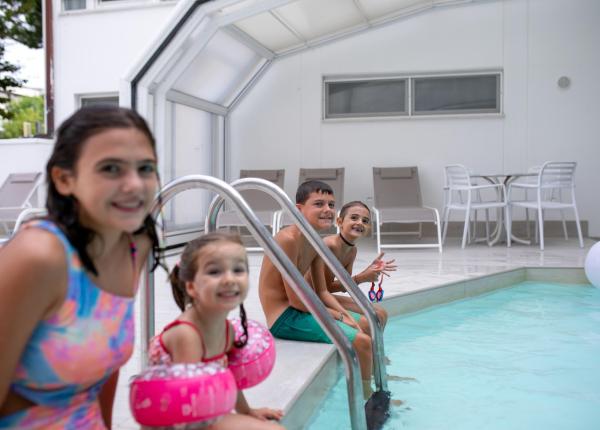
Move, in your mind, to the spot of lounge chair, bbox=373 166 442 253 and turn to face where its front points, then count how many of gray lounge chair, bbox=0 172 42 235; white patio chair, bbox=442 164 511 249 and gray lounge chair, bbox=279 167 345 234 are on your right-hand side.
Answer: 2

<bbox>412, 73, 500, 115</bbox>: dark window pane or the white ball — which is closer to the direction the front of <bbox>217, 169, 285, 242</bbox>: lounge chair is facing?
the white ball

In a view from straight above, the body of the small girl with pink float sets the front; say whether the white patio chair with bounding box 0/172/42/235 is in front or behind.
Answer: behind

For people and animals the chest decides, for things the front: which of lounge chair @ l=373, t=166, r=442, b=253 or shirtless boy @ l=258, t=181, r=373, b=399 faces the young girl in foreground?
the lounge chair

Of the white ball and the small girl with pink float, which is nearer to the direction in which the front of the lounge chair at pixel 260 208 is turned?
the small girl with pink float

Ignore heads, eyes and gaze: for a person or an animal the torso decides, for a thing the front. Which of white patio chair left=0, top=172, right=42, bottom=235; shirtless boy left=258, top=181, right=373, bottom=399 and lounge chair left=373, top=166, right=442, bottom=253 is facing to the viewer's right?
the shirtless boy

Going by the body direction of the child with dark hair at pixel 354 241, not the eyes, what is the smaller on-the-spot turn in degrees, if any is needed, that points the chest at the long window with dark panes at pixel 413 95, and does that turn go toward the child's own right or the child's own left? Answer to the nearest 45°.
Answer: approximately 135° to the child's own left

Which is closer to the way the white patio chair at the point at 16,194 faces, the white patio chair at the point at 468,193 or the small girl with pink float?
the small girl with pink float

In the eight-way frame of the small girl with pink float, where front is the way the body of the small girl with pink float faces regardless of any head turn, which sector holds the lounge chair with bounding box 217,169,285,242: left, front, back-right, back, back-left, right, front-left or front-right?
back-left

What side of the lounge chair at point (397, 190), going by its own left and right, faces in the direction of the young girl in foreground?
front

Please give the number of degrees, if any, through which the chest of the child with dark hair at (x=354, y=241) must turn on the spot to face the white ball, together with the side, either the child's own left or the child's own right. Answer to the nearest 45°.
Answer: approximately 90° to the child's own left
